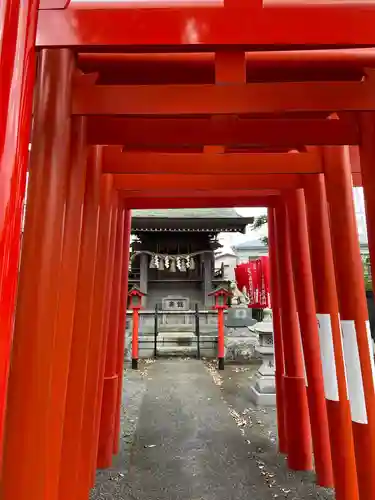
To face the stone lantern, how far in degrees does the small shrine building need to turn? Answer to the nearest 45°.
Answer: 0° — it already faces it

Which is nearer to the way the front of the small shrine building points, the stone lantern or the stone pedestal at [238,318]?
the stone lantern

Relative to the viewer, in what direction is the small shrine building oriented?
toward the camera

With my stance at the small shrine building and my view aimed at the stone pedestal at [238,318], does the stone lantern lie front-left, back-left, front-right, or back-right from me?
front-right

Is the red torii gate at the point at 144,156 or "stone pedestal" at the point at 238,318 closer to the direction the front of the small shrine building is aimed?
the red torii gate

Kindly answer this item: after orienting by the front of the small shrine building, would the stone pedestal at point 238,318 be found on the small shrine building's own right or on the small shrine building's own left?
on the small shrine building's own left

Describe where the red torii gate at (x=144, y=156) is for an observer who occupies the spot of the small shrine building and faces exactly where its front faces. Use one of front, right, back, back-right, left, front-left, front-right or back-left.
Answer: front

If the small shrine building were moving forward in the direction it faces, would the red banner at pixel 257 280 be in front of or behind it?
in front

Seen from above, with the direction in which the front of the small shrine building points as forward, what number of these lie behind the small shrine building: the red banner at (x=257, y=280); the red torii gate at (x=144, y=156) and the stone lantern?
0
